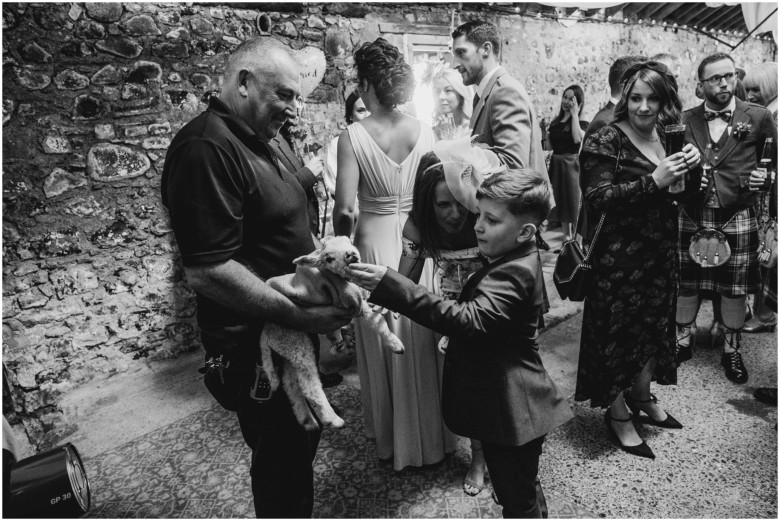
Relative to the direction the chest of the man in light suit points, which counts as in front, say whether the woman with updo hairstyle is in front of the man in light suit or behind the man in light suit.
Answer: in front

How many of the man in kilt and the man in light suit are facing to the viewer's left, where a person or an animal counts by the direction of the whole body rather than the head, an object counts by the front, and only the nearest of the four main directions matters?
1

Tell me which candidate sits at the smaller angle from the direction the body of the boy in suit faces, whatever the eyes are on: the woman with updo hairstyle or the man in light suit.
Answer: the woman with updo hairstyle

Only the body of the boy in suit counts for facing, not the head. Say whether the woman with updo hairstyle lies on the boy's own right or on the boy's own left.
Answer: on the boy's own right

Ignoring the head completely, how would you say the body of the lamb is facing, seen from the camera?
to the viewer's right

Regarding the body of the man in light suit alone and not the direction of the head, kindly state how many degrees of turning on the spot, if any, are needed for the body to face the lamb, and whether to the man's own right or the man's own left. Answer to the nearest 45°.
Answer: approximately 90° to the man's own left

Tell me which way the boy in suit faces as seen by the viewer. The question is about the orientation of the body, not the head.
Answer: to the viewer's left

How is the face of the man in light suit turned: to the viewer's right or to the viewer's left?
to the viewer's left

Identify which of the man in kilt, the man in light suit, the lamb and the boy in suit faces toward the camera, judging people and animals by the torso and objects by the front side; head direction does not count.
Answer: the man in kilt

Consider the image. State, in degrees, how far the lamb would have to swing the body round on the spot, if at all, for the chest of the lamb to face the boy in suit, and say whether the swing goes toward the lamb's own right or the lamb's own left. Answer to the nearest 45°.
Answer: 0° — it already faces them

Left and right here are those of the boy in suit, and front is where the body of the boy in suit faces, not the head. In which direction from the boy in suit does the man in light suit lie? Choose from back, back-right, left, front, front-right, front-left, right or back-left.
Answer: right
